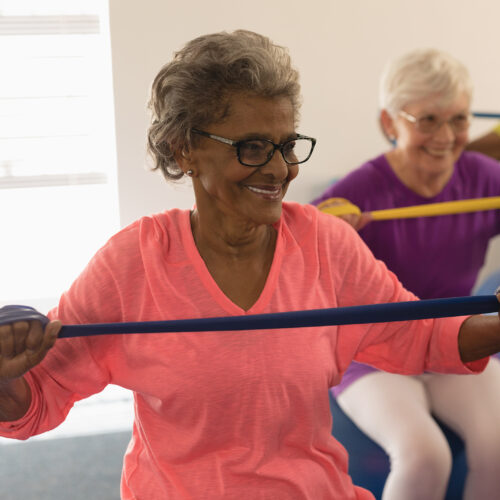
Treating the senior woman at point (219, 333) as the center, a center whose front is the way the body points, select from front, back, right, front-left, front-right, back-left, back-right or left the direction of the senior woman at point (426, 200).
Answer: back-left

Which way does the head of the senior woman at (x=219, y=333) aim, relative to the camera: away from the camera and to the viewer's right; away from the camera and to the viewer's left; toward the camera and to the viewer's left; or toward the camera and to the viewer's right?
toward the camera and to the viewer's right

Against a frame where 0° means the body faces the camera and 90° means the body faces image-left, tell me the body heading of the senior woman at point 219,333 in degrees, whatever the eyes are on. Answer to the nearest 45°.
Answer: approximately 0°
